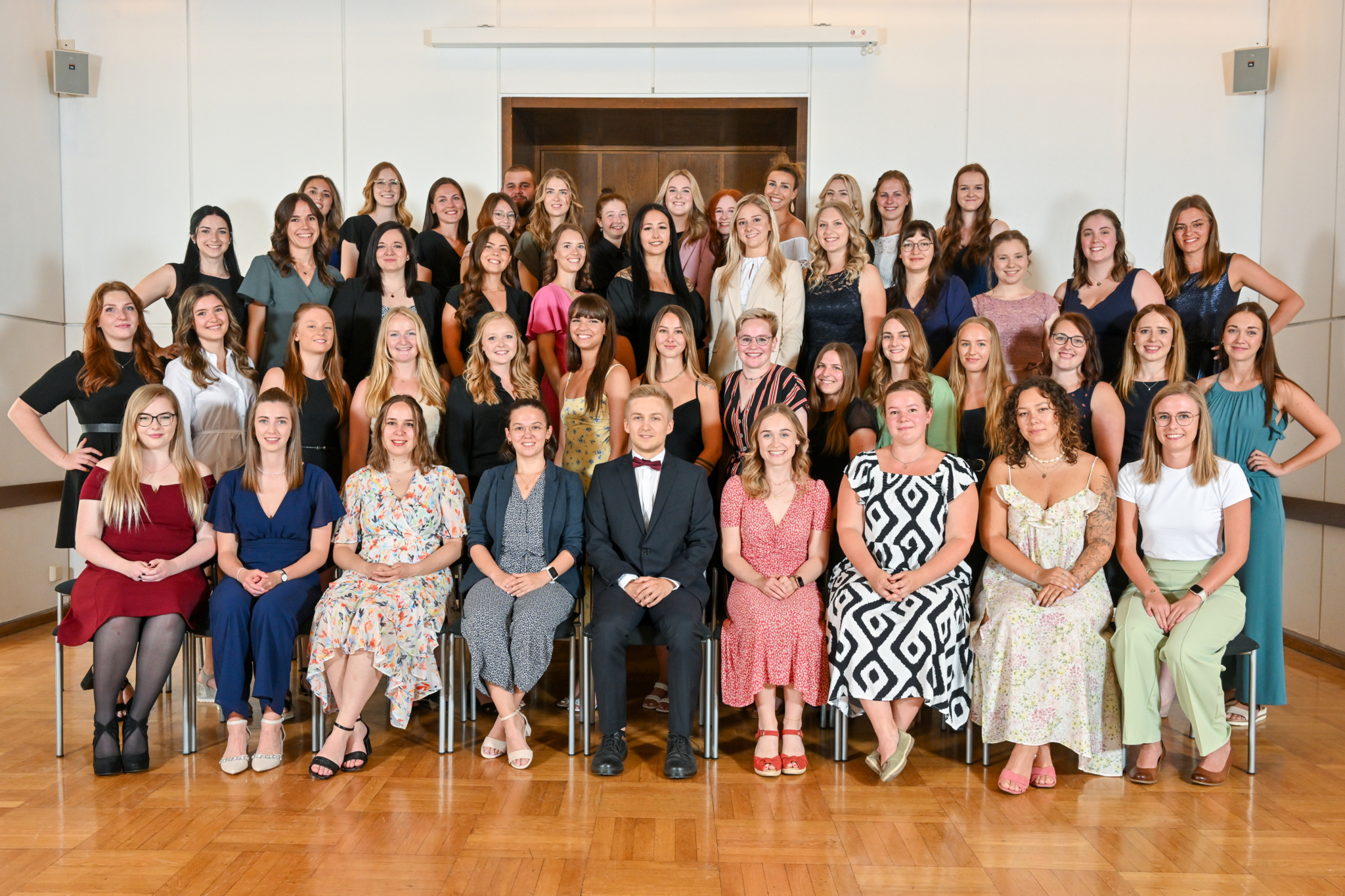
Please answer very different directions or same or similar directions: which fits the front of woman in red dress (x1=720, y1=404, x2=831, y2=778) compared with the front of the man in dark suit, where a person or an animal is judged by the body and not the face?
same or similar directions

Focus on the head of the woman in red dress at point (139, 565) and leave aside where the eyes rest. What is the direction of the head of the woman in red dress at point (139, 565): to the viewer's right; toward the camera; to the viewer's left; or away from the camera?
toward the camera

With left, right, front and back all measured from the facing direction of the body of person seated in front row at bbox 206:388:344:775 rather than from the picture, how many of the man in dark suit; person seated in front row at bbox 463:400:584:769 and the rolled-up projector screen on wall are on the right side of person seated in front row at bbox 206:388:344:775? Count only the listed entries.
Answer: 0

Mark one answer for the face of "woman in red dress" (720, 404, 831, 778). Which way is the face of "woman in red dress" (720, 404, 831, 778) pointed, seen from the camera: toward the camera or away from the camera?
toward the camera

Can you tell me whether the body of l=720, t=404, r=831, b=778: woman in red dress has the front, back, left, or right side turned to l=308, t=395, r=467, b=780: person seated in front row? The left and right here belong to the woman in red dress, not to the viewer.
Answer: right

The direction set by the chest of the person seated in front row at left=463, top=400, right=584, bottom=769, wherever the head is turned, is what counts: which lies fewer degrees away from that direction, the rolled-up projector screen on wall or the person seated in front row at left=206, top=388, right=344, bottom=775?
the person seated in front row

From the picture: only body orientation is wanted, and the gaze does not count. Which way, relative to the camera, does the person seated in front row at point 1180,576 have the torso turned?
toward the camera

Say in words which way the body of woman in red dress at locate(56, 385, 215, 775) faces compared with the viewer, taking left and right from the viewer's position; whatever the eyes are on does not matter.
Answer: facing the viewer

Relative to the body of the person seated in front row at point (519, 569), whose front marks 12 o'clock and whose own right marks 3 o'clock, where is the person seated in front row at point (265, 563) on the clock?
the person seated in front row at point (265, 563) is roughly at 3 o'clock from the person seated in front row at point (519, 569).

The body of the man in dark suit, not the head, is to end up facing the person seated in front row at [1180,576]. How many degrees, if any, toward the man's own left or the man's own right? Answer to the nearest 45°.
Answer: approximately 90° to the man's own left

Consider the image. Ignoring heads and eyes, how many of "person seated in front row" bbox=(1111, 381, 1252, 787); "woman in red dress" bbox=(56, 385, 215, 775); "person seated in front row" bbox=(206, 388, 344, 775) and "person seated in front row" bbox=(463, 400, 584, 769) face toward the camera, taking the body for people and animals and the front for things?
4

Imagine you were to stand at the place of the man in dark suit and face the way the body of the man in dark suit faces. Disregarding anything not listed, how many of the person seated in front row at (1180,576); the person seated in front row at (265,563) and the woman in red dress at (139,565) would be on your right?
2

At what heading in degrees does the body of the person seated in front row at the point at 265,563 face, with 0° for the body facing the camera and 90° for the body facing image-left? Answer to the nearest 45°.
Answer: approximately 0°
